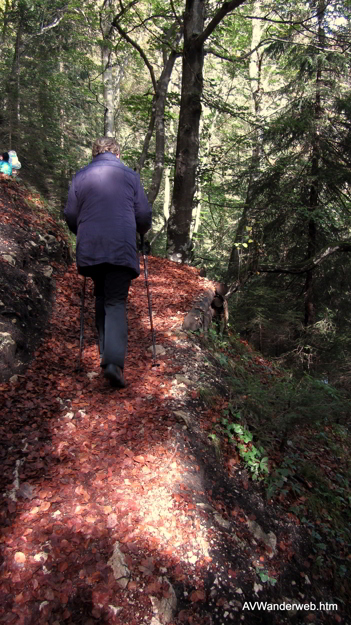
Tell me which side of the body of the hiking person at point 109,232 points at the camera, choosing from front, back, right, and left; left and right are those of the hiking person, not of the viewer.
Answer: back

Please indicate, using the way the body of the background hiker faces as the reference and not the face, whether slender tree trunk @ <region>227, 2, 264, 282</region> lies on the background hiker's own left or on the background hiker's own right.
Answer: on the background hiker's own right

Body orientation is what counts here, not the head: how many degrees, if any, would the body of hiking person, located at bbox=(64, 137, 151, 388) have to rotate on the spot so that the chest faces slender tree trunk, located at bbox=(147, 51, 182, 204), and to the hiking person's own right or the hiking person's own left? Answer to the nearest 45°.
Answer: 0° — they already face it

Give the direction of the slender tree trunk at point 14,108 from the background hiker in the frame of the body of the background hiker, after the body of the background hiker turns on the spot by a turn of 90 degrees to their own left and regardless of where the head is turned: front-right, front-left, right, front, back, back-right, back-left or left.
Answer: back

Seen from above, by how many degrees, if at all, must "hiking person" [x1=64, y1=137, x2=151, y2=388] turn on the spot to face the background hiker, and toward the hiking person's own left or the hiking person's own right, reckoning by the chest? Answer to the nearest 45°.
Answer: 0° — they already face them

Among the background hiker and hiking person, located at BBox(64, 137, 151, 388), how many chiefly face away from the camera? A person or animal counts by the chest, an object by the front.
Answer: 2

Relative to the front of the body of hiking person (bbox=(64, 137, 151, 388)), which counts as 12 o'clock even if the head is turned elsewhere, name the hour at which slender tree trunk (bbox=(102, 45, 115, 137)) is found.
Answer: The slender tree trunk is roughly at 12 o'clock from the hiking person.

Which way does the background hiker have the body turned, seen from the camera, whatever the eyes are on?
away from the camera
